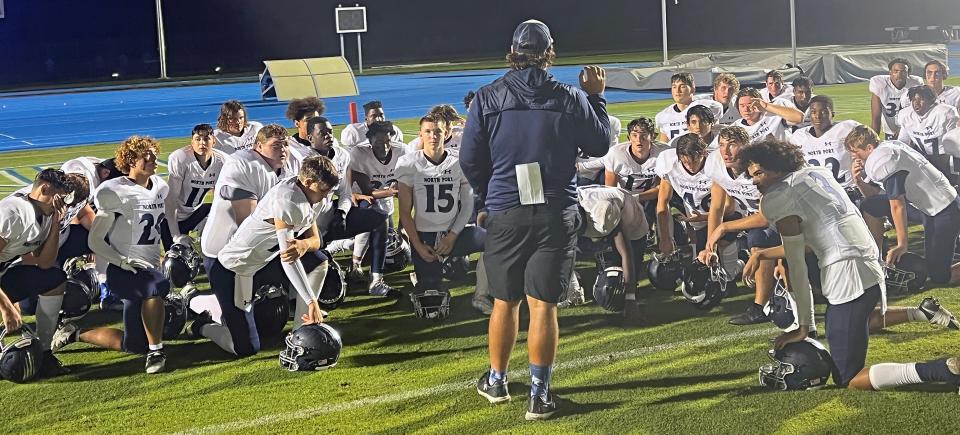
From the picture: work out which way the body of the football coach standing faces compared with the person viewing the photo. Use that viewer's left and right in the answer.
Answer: facing away from the viewer

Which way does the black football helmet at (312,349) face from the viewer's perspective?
to the viewer's left

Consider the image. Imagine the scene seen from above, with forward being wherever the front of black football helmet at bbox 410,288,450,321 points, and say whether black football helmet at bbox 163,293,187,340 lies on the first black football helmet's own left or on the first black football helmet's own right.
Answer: on the first black football helmet's own right

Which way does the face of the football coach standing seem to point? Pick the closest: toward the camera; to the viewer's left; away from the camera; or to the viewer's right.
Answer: away from the camera

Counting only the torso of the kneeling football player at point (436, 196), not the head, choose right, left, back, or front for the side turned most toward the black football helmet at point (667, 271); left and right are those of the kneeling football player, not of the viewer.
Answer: left

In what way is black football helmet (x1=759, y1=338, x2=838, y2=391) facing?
to the viewer's left

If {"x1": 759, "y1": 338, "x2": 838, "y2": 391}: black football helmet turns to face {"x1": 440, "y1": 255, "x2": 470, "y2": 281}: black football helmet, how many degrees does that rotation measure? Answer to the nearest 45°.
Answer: approximately 45° to its right

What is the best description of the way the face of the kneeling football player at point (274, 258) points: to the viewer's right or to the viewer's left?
to the viewer's right
